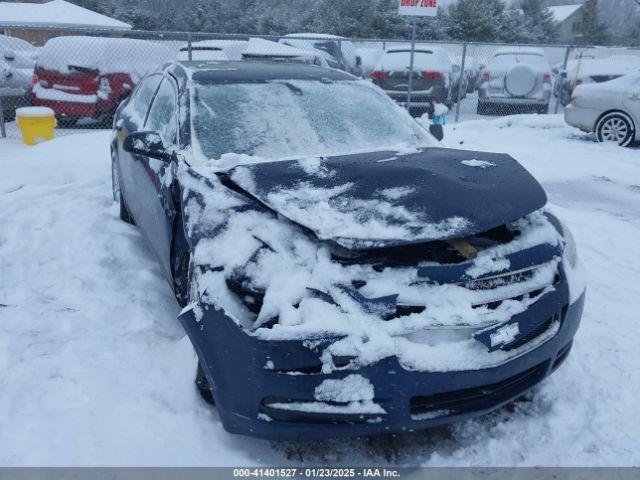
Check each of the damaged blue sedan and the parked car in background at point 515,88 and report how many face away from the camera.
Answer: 1

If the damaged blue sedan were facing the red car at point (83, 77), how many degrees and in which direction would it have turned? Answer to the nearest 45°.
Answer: approximately 180°

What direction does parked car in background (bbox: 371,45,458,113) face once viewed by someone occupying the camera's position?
facing away from the viewer

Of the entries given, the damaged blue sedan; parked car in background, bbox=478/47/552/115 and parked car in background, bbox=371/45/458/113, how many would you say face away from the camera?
2

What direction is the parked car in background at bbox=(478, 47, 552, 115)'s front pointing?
away from the camera

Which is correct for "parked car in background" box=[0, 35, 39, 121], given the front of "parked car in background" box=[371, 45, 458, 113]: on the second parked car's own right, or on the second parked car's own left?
on the second parked car's own left

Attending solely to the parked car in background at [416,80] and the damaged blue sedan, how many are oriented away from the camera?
1

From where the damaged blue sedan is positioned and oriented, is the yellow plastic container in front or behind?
behind

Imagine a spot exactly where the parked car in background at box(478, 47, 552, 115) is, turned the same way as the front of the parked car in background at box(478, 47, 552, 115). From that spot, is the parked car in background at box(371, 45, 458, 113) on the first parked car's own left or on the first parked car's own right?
on the first parked car's own left

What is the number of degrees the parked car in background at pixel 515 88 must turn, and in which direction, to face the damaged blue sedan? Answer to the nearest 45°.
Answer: approximately 180°

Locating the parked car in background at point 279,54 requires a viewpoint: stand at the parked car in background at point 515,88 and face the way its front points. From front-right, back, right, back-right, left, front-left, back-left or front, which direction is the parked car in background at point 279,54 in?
back-left

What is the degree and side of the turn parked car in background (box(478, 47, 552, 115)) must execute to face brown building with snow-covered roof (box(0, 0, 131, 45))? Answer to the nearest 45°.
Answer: approximately 45° to its left

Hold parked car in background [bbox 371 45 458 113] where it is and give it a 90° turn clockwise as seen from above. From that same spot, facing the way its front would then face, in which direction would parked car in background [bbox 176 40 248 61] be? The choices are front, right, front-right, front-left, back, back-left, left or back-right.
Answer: back

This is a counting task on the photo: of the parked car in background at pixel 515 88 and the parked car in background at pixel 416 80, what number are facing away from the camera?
2

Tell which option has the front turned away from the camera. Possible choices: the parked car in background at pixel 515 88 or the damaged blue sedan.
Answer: the parked car in background

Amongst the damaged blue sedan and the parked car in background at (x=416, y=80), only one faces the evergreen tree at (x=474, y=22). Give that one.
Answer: the parked car in background
